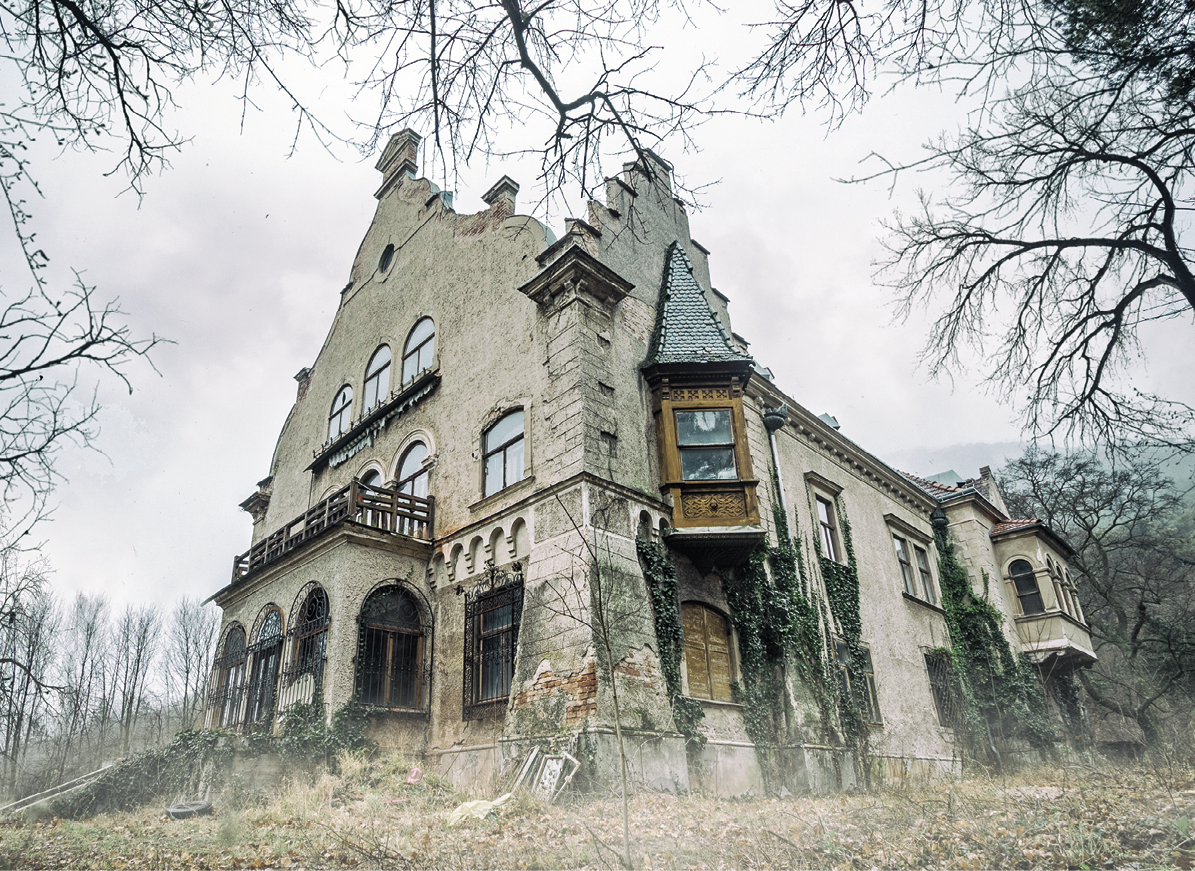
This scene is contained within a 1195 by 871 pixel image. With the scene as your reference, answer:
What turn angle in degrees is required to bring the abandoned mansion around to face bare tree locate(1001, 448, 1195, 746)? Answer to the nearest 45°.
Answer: approximately 180°

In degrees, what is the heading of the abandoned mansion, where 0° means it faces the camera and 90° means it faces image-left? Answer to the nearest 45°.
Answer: approximately 45°
